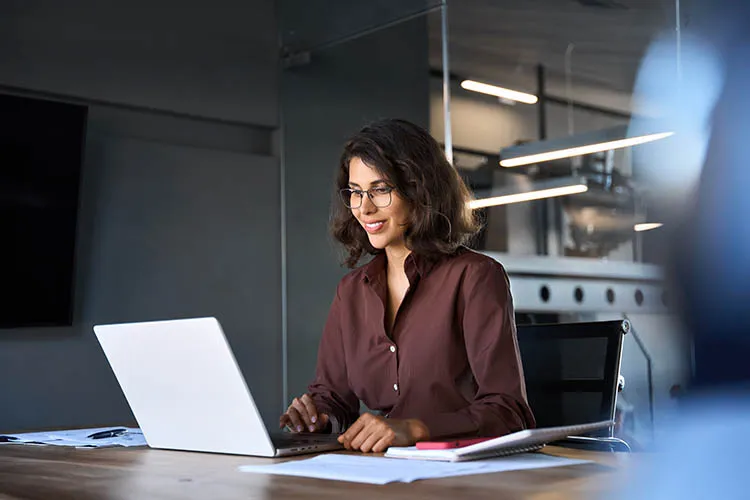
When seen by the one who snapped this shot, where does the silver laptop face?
facing away from the viewer and to the right of the viewer

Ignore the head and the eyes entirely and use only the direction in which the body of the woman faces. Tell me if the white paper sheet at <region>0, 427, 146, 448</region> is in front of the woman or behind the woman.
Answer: in front

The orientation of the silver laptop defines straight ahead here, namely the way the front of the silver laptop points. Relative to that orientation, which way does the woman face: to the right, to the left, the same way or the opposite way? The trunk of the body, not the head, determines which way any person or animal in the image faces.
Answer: the opposite way

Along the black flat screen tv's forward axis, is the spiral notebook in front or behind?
in front

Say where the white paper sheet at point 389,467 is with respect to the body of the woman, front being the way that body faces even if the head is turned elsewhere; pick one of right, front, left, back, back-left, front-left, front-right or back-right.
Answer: front-left

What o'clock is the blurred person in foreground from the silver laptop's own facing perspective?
The blurred person in foreground is roughly at 3 o'clock from the silver laptop.

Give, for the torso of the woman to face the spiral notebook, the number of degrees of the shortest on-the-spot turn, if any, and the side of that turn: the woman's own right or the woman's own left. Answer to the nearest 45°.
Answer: approximately 45° to the woman's own left

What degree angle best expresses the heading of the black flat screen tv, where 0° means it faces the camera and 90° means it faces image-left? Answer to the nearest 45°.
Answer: approximately 315°

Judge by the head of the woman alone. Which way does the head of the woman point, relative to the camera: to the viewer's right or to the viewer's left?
to the viewer's left
